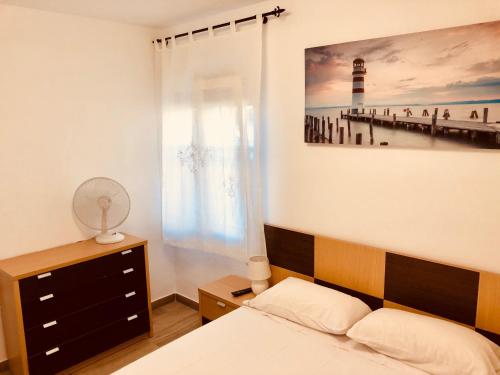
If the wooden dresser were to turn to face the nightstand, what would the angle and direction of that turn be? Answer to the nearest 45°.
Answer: approximately 45° to its left

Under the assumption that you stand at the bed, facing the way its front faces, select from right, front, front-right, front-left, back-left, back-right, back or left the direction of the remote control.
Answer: right

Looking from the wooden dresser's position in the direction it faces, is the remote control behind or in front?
in front

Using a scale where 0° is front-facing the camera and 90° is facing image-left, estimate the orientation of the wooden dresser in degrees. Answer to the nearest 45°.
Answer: approximately 315°

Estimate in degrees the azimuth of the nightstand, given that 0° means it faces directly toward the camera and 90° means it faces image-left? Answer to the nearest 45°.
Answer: approximately 45°

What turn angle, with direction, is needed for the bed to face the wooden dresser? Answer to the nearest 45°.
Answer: approximately 45° to its right

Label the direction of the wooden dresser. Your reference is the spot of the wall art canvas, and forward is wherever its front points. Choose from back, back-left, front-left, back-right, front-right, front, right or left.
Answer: front-right

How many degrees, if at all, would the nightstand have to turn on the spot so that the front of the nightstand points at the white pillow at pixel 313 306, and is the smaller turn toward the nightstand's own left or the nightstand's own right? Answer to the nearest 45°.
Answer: approximately 90° to the nightstand's own left

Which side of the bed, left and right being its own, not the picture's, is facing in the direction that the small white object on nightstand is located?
right

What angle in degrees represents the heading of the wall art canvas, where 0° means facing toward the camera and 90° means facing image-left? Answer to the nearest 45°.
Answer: approximately 45°

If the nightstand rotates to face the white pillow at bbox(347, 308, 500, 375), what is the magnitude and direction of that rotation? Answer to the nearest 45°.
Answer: approximately 90° to its left
